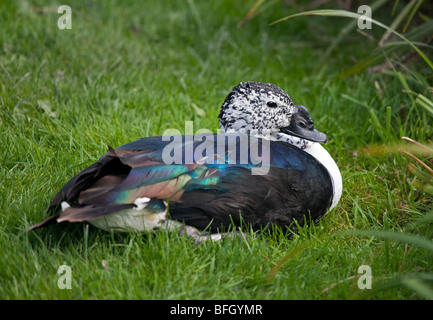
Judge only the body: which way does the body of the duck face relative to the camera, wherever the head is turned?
to the viewer's right
